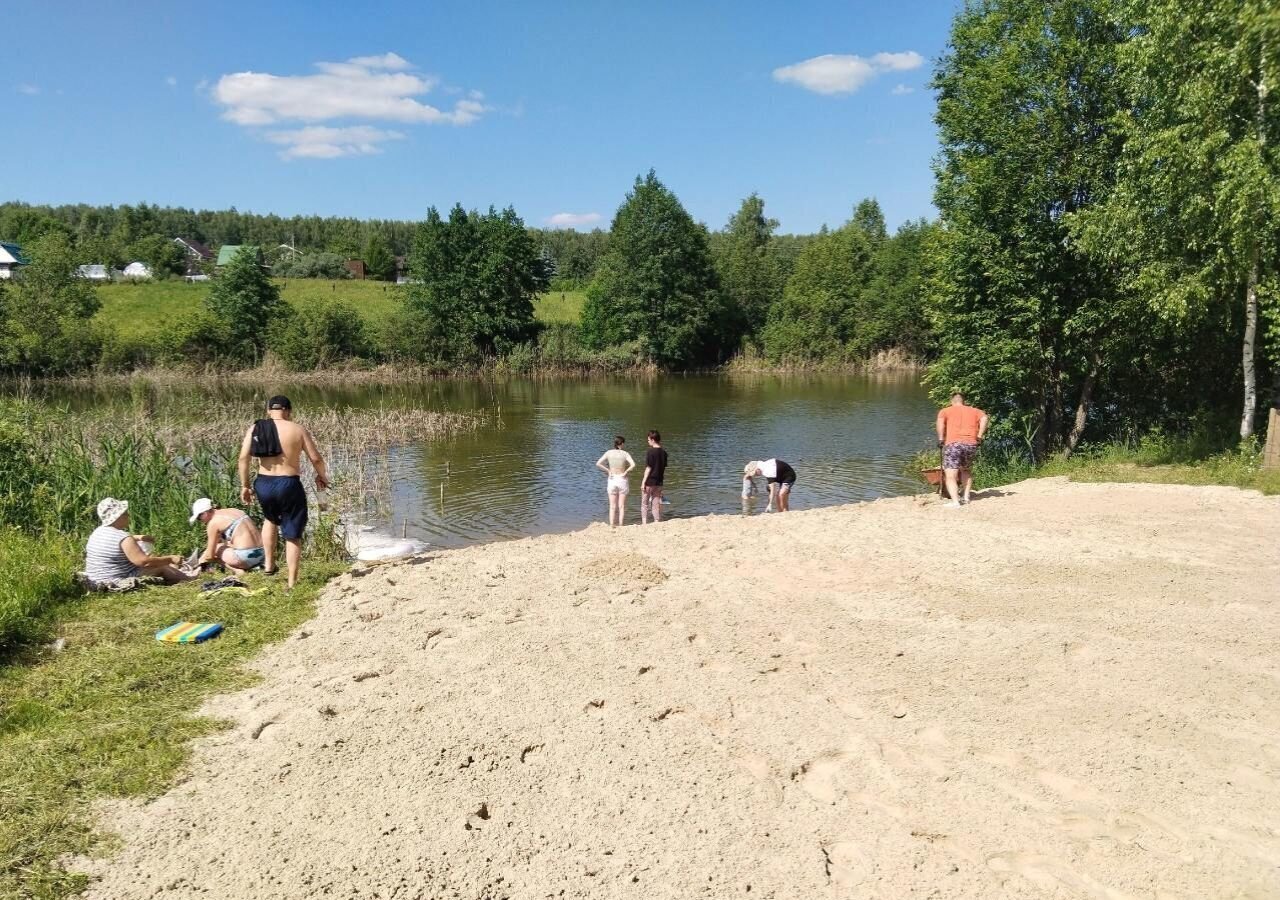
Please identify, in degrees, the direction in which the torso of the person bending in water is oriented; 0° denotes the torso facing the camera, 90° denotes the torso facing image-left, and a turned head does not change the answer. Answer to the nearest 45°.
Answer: approximately 90°

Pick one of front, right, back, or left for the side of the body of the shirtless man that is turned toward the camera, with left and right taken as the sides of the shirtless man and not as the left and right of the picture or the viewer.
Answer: back

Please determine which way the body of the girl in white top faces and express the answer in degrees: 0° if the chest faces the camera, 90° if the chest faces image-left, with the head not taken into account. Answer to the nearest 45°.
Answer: approximately 180°

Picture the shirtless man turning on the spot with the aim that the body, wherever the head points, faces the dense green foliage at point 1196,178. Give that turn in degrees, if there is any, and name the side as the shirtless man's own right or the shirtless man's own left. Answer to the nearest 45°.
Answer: approximately 90° to the shirtless man's own right

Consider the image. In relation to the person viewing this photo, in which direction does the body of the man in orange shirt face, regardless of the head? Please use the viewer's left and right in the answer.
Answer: facing away from the viewer

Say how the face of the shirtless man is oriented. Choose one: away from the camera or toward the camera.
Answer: away from the camera

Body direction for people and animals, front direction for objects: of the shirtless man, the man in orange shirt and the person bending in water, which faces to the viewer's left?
the person bending in water

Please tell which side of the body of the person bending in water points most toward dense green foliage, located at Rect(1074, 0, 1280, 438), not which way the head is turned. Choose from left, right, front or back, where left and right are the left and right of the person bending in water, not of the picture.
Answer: back

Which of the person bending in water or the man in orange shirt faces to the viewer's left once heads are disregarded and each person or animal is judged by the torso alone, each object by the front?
the person bending in water
